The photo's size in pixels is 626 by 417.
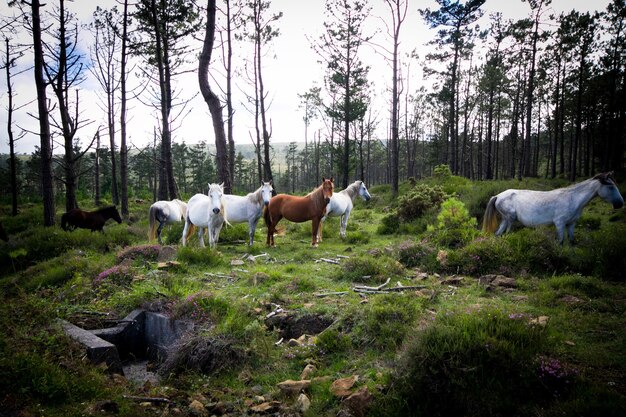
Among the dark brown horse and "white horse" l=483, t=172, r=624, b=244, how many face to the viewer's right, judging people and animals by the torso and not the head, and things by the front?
2

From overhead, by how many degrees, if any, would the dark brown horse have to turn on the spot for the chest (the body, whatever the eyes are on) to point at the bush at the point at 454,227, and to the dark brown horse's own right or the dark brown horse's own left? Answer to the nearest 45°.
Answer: approximately 45° to the dark brown horse's own right

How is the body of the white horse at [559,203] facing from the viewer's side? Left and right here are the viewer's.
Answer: facing to the right of the viewer

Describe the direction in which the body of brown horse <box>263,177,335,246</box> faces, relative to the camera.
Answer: to the viewer's right

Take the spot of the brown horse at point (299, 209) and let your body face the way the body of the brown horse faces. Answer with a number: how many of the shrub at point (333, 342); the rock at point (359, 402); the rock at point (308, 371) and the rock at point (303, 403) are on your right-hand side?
4

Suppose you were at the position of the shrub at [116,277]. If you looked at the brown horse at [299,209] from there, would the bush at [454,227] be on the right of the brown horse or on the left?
right

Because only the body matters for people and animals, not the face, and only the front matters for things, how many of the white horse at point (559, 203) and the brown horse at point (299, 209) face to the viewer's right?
2

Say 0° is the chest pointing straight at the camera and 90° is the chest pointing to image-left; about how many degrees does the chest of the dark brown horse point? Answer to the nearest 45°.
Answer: approximately 270°

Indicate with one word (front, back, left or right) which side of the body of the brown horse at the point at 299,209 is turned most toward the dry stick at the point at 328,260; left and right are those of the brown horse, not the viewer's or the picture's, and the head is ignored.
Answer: right

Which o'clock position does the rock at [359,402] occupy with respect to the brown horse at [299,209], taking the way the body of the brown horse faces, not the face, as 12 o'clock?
The rock is roughly at 3 o'clock from the brown horse.

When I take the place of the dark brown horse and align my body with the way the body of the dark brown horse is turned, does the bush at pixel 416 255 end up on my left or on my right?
on my right

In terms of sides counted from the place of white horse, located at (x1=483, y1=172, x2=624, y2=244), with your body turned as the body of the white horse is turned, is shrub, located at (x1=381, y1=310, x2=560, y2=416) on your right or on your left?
on your right

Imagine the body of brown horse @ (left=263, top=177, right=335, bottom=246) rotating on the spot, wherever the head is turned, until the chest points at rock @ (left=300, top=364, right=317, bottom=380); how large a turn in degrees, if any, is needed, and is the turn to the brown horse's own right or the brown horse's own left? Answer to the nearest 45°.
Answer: approximately 90° to the brown horse's own right
